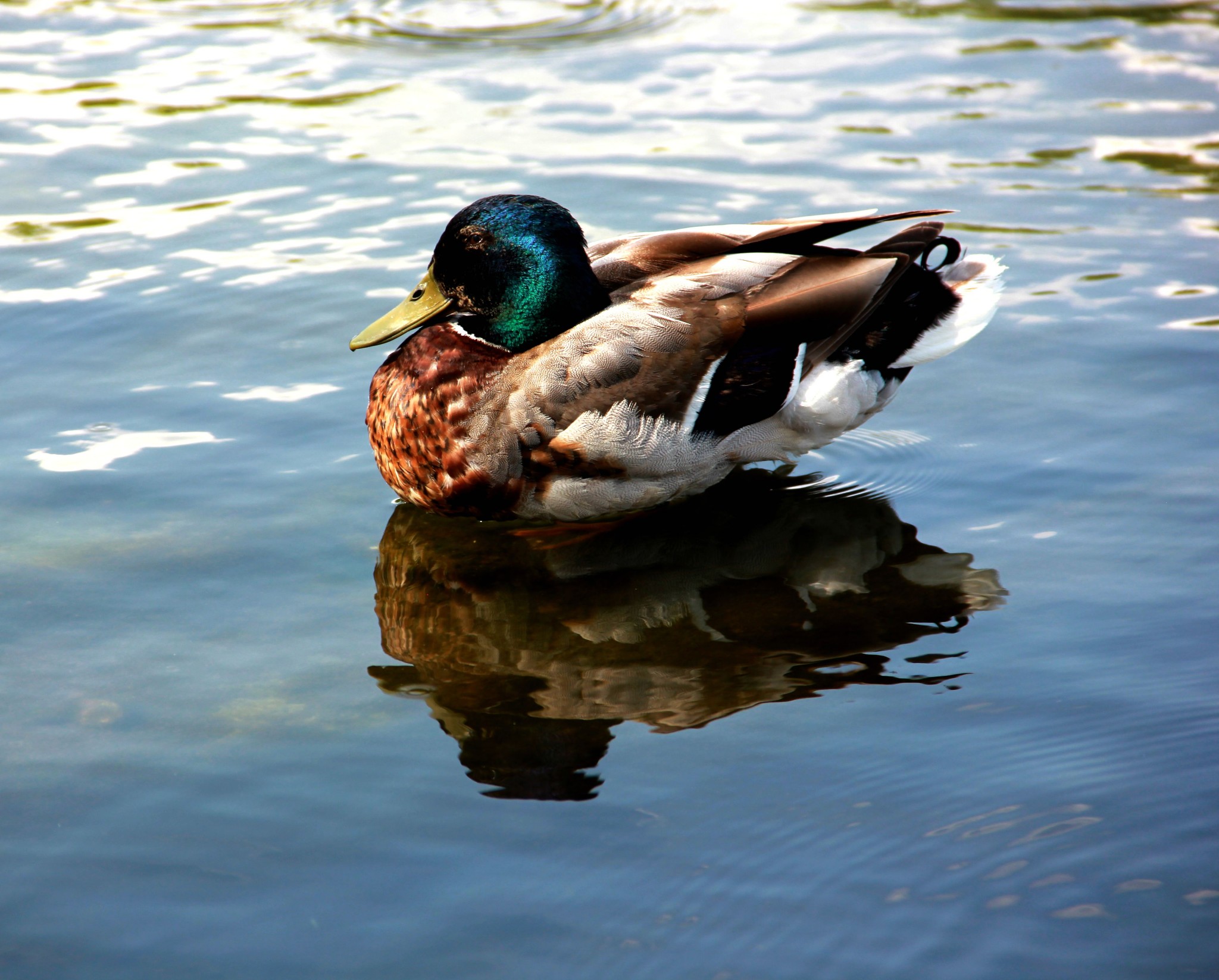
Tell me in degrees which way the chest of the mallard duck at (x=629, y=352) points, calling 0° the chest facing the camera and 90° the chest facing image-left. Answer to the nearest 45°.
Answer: approximately 90°
